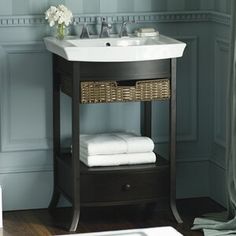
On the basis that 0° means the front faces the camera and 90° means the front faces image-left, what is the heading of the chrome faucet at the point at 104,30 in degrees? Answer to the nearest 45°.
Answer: approximately 315°

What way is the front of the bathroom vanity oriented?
toward the camera
